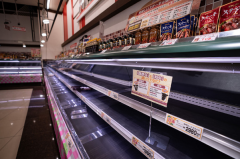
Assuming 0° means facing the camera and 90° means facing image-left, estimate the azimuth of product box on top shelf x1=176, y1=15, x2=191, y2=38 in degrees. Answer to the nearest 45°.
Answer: approximately 45°

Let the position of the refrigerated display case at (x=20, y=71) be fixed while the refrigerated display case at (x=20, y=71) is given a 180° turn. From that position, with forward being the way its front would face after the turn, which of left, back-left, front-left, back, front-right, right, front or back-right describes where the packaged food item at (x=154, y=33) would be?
back

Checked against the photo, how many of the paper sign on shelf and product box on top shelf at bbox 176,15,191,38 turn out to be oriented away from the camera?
0

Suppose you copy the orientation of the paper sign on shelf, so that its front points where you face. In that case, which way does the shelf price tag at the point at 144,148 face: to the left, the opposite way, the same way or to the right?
the same way

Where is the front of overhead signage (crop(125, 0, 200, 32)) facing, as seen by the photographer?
facing the viewer and to the left of the viewer

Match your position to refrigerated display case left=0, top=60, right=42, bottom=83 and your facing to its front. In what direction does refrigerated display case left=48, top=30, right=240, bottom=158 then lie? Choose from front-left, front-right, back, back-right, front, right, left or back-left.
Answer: front

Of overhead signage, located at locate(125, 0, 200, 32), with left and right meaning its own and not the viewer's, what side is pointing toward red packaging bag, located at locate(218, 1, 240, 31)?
left

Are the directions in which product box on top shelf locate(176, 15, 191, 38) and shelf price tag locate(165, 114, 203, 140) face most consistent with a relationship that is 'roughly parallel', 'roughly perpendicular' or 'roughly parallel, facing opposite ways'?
roughly parallel

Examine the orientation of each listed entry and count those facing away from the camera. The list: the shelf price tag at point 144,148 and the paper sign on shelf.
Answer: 0

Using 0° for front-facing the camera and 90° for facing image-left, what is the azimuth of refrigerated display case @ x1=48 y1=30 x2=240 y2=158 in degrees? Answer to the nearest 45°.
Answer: approximately 45°

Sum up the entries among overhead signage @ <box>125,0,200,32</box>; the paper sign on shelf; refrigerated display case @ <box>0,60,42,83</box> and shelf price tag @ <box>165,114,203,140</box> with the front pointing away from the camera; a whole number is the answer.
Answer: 0

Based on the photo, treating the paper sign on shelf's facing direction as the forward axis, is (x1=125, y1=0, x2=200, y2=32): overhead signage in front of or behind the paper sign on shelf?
behind
